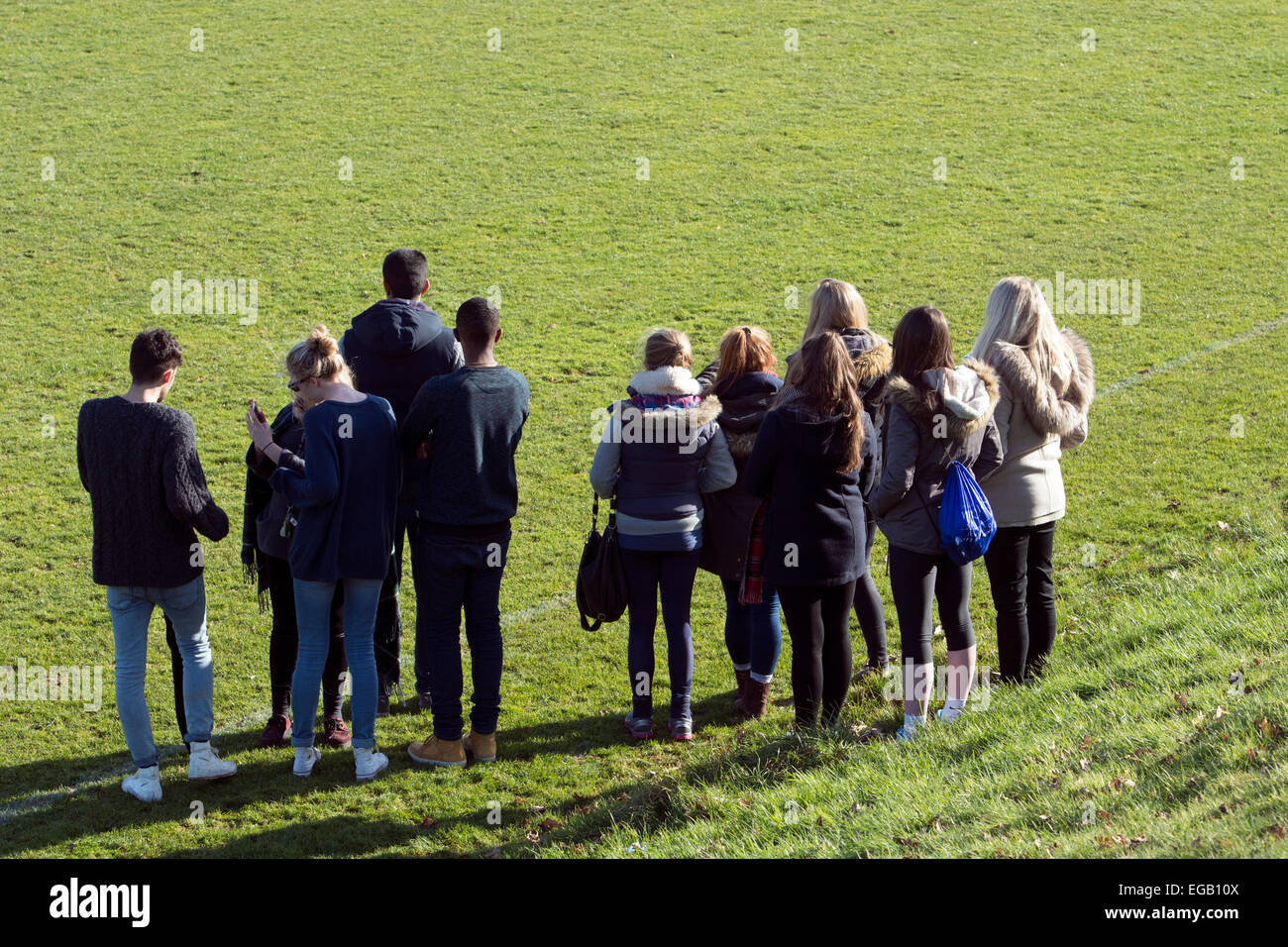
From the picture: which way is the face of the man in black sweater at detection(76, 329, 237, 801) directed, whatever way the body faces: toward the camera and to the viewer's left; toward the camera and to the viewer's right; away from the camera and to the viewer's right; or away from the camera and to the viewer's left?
away from the camera and to the viewer's right

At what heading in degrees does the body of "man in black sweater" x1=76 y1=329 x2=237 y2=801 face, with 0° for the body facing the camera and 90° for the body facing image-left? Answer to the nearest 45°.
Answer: approximately 225°

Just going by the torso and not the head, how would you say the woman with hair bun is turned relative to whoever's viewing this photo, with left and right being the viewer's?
facing away from the viewer and to the left of the viewer

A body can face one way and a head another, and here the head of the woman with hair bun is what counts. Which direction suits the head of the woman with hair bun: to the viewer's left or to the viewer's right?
to the viewer's left
